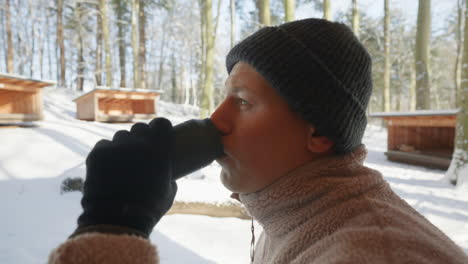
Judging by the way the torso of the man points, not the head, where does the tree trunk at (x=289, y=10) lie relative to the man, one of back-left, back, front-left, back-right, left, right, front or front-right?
right

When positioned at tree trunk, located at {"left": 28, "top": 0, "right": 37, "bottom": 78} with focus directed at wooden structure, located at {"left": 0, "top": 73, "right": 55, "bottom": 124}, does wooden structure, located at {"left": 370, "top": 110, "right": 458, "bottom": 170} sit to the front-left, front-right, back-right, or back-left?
front-left

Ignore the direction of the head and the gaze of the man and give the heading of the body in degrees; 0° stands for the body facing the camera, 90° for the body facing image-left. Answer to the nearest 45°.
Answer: approximately 90°

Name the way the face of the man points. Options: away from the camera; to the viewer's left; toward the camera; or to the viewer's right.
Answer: to the viewer's left

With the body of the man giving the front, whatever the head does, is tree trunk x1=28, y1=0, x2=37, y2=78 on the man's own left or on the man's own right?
on the man's own right
